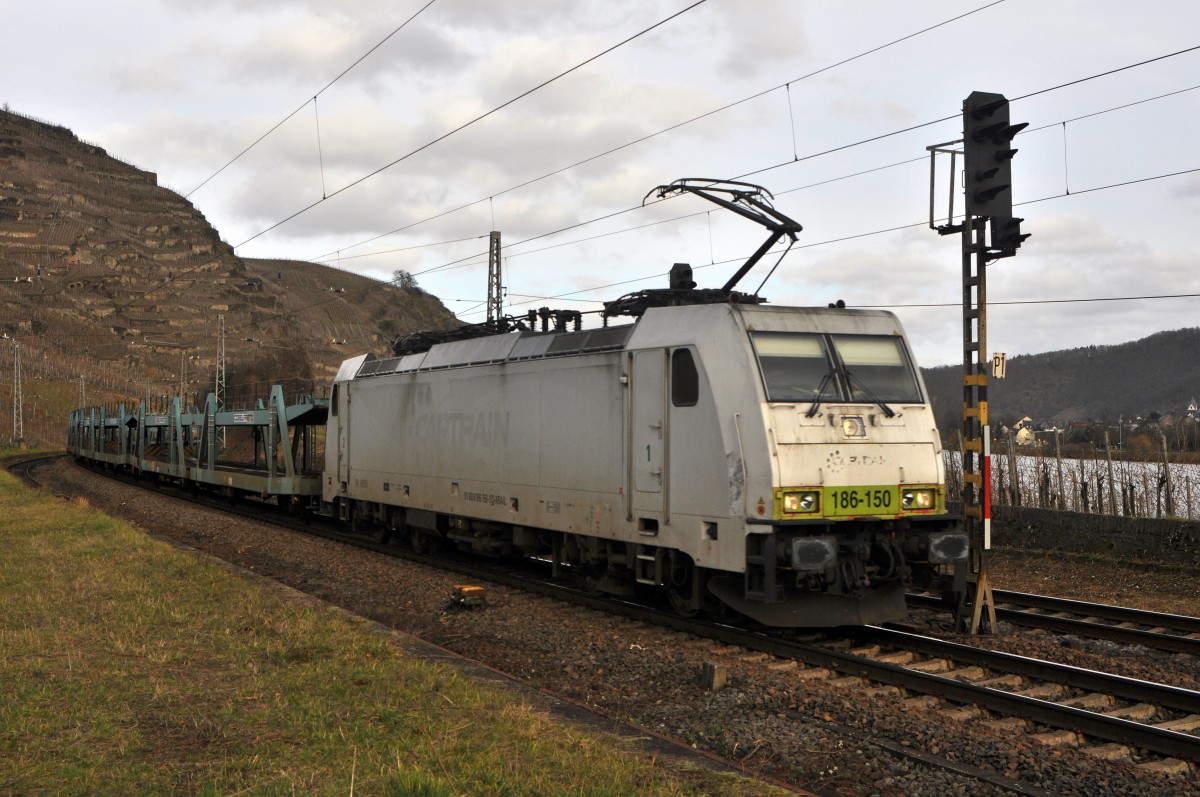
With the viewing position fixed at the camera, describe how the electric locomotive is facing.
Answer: facing the viewer and to the right of the viewer

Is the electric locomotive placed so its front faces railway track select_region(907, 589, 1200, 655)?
yes
